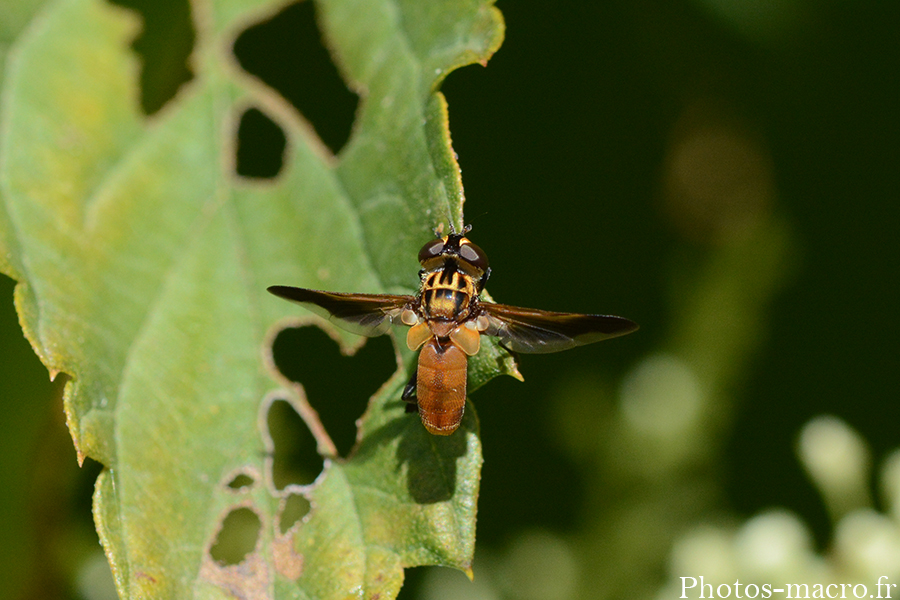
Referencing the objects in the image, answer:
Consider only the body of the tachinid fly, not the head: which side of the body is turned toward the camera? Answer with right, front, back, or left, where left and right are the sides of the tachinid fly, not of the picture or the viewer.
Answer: back
